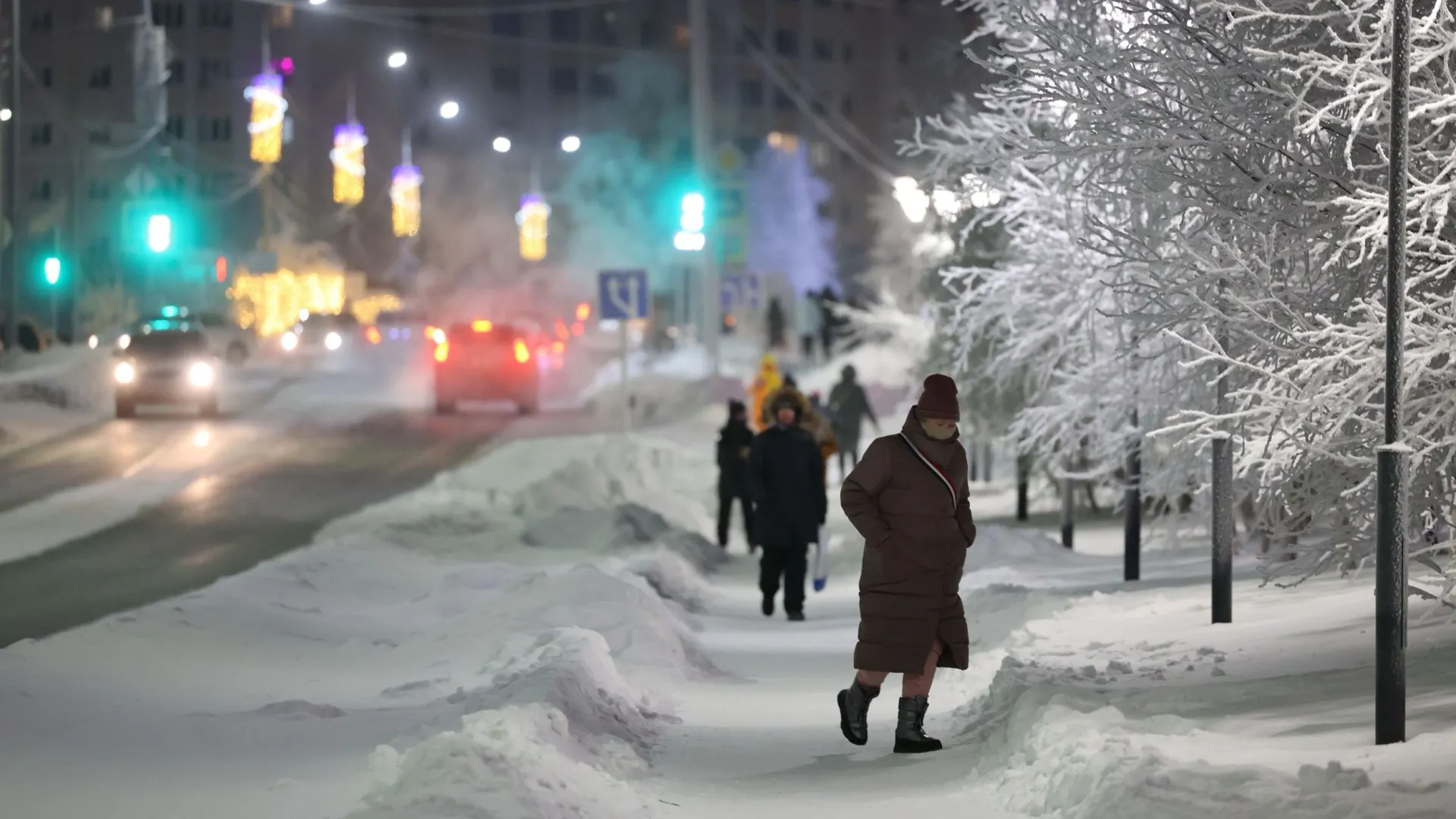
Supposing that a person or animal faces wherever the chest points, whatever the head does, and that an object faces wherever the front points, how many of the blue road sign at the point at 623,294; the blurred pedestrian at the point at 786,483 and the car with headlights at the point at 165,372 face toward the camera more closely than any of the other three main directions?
3

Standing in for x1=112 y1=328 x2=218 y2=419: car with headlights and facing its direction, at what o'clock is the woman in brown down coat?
The woman in brown down coat is roughly at 12 o'clock from the car with headlights.

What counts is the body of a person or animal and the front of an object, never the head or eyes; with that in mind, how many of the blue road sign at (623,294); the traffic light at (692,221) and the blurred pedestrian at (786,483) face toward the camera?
3

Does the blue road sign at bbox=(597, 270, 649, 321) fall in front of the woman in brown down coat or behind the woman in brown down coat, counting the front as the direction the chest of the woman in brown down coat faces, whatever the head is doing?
behind

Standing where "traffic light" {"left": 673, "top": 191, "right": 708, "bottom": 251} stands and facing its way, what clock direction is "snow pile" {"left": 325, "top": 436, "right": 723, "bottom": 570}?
The snow pile is roughly at 12 o'clock from the traffic light.

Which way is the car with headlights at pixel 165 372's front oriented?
toward the camera

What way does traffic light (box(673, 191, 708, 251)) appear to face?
toward the camera

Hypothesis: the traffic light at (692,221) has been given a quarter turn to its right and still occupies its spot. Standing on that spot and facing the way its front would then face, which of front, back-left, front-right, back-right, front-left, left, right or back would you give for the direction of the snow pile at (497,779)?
left

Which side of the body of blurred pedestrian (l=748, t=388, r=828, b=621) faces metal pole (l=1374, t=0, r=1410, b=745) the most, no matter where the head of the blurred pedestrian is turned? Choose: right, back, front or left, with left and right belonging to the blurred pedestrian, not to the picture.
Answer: front

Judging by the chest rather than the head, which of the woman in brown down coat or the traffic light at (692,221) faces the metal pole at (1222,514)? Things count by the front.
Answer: the traffic light

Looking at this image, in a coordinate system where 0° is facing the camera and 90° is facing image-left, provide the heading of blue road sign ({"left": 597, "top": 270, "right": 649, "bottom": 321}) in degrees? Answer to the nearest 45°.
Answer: approximately 0°

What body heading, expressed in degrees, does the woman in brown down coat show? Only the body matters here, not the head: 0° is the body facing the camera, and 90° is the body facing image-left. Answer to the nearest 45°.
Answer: approximately 315°

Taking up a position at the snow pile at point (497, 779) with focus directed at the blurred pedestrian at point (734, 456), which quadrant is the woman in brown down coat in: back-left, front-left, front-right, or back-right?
front-right

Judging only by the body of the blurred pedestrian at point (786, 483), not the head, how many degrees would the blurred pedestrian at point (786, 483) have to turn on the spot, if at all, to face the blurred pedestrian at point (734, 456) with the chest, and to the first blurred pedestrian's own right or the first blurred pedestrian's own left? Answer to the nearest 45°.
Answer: approximately 180°

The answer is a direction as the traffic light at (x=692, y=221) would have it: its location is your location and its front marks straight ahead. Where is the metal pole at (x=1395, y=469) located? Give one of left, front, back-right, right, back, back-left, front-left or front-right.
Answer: front
